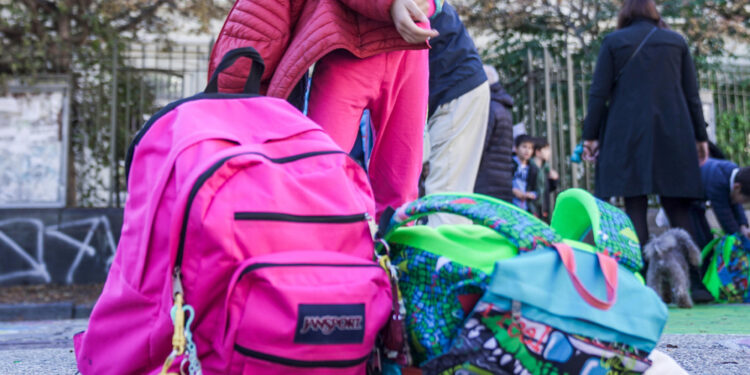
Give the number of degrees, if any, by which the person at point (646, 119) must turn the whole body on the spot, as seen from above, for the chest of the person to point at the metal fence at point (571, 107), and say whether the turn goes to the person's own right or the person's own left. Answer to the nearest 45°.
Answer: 0° — they already face it

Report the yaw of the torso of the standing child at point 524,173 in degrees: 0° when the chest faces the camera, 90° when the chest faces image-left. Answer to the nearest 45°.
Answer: approximately 0°

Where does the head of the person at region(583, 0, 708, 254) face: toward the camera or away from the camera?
away from the camera

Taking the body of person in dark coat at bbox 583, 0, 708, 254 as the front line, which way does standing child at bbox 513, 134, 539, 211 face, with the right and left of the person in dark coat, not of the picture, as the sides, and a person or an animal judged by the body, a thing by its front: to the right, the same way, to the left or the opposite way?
the opposite way

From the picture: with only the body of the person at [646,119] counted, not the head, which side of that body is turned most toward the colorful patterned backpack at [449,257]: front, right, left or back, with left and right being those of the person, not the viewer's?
back

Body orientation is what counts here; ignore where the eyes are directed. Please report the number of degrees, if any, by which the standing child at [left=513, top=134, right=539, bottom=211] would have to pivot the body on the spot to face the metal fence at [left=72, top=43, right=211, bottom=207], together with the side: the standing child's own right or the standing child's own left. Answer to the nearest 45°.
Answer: approximately 90° to the standing child's own right

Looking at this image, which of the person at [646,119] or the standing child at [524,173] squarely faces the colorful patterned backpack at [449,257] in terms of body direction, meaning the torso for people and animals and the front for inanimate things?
the standing child

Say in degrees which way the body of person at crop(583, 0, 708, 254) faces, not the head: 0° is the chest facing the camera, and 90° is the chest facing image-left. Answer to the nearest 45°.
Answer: approximately 180°

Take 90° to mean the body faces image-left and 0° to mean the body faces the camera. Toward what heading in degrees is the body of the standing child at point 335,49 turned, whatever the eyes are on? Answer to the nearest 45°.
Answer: approximately 315°

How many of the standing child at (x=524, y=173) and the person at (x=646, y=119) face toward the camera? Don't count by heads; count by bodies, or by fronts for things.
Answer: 1

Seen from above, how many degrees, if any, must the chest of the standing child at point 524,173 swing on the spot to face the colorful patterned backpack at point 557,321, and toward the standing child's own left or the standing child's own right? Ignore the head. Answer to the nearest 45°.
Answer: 0° — they already face it

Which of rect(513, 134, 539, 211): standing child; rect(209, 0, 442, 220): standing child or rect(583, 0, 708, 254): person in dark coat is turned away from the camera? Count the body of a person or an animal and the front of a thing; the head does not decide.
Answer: the person in dark coat

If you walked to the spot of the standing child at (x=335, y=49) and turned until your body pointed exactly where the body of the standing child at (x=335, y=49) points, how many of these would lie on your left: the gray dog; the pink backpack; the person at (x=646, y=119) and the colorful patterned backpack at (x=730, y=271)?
3
